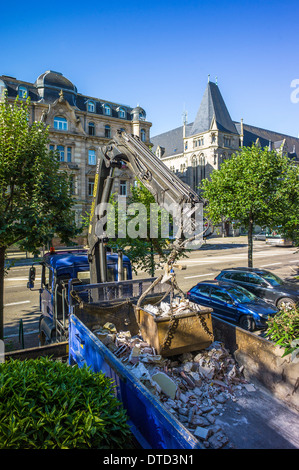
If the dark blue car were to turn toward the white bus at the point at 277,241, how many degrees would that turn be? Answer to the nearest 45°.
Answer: approximately 135° to its left

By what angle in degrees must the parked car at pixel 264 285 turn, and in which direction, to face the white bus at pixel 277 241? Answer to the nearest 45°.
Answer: approximately 135° to its left

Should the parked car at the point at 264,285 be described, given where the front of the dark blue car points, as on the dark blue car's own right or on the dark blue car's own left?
on the dark blue car's own left

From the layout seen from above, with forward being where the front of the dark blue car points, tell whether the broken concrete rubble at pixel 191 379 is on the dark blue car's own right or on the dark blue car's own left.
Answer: on the dark blue car's own right

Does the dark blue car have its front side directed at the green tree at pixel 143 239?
no

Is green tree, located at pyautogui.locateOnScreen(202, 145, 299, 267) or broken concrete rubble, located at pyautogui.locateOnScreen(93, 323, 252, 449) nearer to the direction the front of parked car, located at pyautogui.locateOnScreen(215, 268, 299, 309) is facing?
the broken concrete rubble

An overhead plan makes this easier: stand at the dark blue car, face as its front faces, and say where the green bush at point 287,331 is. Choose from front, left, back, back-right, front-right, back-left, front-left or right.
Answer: front-right

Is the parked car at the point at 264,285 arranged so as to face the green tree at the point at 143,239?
no

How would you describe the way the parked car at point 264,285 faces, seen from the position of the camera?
facing the viewer and to the right of the viewer

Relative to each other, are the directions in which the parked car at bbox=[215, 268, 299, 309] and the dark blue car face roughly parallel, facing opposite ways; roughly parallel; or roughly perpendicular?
roughly parallel
